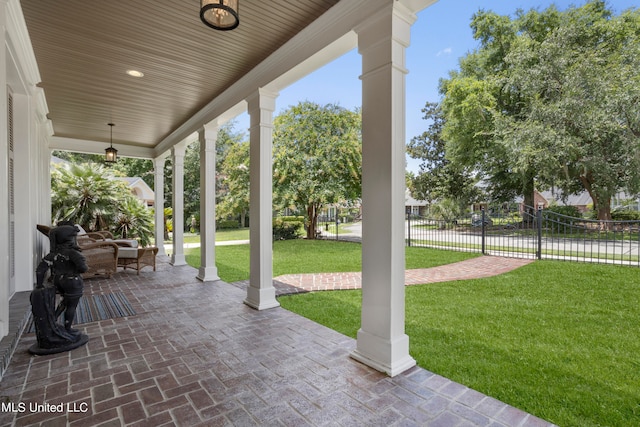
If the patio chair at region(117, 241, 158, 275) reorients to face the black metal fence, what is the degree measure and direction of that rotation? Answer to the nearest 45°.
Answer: approximately 135° to its left

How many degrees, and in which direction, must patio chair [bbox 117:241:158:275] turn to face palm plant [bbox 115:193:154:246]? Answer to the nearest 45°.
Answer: approximately 135° to its right

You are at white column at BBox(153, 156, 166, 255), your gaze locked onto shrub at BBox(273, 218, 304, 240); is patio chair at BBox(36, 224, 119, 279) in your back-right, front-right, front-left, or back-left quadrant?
back-right

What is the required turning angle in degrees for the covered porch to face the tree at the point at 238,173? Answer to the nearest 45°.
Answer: approximately 90° to its left

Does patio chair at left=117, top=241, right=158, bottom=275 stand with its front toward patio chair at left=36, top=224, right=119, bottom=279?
yes

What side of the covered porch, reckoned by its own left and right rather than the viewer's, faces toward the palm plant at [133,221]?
left

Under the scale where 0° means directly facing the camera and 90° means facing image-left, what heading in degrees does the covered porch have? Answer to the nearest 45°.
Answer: approximately 270°
